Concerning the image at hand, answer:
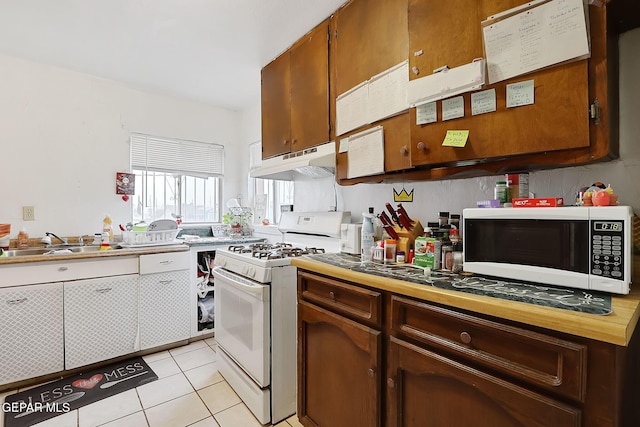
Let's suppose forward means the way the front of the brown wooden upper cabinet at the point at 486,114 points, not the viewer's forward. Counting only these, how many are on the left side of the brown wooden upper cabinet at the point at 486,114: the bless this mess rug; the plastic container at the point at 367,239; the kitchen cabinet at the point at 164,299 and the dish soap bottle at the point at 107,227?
0

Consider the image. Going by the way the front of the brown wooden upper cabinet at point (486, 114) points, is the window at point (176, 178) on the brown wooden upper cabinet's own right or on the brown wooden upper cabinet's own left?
on the brown wooden upper cabinet's own right

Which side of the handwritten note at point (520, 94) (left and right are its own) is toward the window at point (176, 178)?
right

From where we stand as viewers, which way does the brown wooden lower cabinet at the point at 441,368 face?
facing the viewer and to the left of the viewer

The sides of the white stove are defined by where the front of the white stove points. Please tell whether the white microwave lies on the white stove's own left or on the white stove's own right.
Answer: on the white stove's own left

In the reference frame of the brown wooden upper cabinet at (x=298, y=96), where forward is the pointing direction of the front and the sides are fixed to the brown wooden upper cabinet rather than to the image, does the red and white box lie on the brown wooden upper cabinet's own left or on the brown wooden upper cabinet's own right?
on the brown wooden upper cabinet's own left

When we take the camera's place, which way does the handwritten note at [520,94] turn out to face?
facing the viewer

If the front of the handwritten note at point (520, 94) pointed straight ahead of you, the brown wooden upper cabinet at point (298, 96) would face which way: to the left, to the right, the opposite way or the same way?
the same way

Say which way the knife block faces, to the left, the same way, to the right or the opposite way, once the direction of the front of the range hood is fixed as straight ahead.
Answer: the same way

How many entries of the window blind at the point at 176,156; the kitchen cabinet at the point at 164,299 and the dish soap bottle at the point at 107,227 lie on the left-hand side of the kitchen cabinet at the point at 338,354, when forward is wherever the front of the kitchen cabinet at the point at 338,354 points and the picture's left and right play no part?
0

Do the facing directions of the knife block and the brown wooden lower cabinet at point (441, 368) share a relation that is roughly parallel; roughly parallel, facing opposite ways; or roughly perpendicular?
roughly parallel

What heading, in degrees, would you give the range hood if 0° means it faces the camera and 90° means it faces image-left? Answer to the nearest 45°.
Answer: approximately 45°

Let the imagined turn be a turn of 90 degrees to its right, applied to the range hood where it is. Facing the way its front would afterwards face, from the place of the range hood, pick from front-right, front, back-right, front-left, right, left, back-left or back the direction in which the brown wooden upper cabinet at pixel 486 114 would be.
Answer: back

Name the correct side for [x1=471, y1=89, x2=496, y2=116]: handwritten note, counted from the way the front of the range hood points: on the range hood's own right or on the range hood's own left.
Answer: on the range hood's own left

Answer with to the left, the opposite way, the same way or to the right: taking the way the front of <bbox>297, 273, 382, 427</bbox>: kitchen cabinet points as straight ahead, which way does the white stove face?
the same way

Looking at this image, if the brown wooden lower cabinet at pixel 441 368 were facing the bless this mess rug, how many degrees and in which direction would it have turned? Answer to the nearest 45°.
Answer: approximately 45° to its right

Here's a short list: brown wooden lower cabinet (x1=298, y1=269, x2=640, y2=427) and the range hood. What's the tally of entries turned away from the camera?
0
